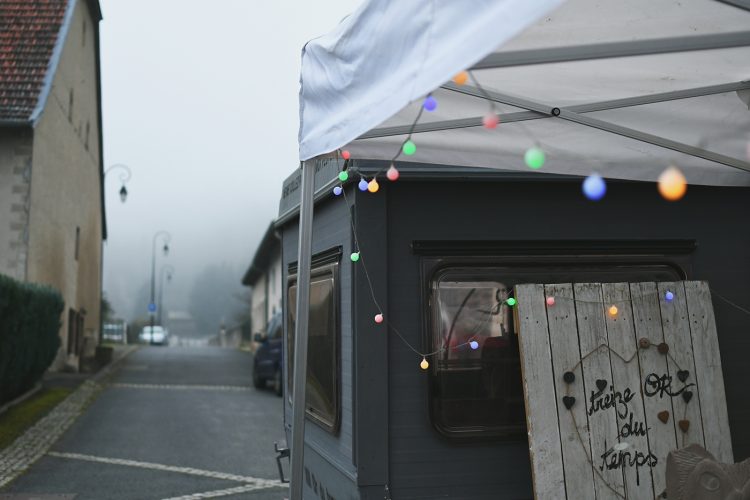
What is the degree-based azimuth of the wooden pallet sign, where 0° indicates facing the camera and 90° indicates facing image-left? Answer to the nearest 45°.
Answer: approximately 0°

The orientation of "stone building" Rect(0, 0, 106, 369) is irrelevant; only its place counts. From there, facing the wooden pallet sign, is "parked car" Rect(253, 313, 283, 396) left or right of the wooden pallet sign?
left

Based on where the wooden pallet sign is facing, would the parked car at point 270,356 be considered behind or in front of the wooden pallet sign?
behind

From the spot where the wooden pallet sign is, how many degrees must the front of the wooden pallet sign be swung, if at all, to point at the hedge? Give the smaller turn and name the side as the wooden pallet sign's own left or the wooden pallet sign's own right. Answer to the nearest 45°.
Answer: approximately 135° to the wooden pallet sign's own right

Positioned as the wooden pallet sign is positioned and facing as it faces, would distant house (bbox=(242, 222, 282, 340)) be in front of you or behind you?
behind
